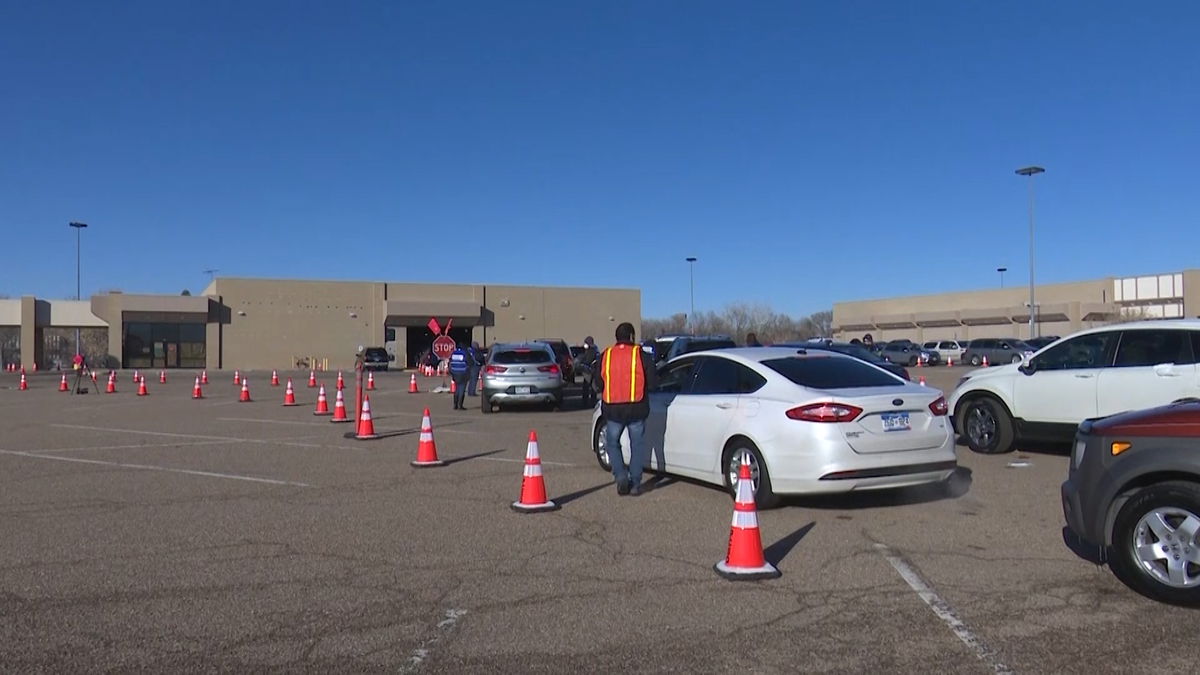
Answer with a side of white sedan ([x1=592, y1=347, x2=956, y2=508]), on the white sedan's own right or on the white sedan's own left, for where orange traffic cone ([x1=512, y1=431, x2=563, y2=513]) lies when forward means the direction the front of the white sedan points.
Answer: on the white sedan's own left

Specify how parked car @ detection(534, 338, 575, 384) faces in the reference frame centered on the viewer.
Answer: facing away from the viewer

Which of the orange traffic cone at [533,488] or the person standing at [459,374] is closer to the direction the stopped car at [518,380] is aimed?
the person standing

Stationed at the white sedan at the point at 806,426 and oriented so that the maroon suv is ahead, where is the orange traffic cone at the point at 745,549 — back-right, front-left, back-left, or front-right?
front-right

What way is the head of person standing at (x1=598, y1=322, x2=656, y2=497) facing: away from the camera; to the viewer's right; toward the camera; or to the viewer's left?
away from the camera

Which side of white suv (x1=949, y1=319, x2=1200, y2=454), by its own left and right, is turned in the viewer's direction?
left

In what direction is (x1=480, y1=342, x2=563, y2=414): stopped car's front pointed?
away from the camera

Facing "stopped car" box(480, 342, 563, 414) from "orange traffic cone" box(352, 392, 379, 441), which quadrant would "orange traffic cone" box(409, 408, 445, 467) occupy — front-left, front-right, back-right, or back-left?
back-right

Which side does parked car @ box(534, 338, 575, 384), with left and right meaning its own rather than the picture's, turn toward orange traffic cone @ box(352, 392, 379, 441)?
back

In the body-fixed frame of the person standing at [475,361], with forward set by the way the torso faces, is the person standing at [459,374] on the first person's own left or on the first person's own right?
on the first person's own right
